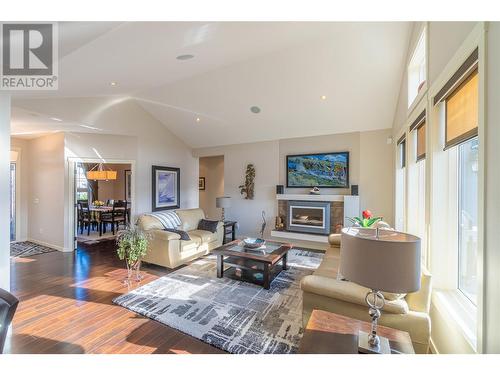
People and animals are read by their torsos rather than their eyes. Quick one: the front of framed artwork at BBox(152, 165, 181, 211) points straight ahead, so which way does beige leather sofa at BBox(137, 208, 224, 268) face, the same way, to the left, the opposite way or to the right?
the same way

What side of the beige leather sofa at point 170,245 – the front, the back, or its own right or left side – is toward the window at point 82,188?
back

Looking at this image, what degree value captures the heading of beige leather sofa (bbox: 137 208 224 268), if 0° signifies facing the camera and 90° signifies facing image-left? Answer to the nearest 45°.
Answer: approximately 315°

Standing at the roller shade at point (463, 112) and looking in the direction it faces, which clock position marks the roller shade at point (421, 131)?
the roller shade at point (421, 131) is roughly at 4 o'clock from the roller shade at point (463, 112).

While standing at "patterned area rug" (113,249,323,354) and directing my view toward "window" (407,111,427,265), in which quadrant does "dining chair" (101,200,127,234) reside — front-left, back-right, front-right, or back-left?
back-left

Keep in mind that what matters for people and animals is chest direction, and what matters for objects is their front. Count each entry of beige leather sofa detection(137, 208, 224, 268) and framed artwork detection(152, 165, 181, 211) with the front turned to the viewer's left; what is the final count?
0

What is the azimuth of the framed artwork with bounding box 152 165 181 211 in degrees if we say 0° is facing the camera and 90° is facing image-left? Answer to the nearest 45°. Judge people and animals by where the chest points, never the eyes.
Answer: approximately 315°

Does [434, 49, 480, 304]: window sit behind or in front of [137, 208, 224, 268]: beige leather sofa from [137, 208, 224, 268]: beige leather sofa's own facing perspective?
in front

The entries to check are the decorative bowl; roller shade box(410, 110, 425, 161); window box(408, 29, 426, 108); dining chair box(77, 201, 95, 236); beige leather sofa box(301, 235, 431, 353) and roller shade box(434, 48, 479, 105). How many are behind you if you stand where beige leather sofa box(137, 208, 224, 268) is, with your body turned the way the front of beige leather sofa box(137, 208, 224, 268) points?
1

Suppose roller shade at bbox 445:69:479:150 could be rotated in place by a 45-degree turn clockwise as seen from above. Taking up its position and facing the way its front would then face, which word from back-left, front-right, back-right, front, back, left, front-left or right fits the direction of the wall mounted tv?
front-right

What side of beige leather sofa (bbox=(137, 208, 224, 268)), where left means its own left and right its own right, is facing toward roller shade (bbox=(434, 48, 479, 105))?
front

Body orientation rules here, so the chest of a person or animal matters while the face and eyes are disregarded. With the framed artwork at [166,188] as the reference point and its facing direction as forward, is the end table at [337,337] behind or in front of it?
in front
